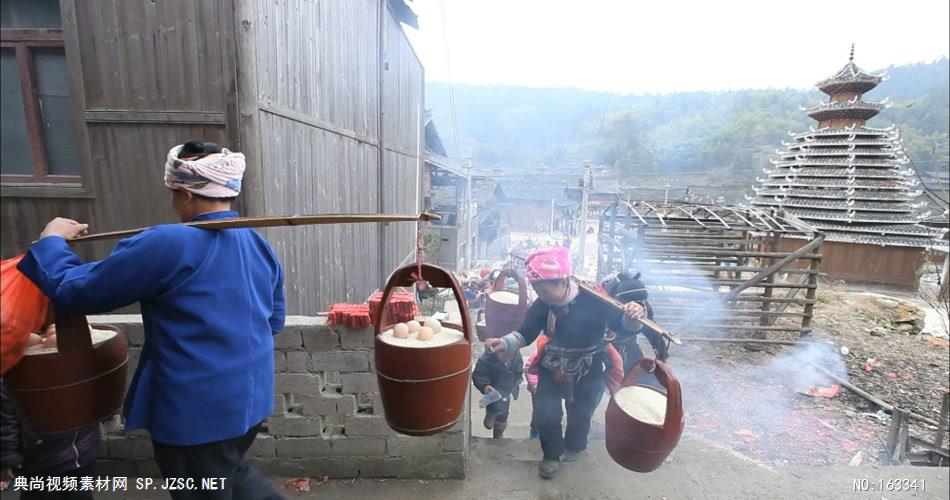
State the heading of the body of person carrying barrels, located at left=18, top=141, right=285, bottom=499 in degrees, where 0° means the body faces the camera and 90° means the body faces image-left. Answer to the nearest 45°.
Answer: approximately 135°

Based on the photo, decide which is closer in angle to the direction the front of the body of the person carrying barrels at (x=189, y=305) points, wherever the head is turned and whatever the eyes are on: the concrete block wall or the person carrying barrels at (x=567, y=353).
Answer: the concrete block wall

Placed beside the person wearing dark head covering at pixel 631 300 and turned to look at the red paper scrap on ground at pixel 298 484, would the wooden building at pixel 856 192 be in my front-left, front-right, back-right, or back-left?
back-right

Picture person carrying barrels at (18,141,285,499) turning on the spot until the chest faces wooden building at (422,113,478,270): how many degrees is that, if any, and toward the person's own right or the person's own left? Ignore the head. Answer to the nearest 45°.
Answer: approximately 90° to the person's own right

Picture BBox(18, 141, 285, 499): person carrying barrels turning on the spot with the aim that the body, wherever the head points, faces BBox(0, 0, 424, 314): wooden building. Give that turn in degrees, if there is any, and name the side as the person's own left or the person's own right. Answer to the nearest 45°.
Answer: approximately 45° to the person's own right

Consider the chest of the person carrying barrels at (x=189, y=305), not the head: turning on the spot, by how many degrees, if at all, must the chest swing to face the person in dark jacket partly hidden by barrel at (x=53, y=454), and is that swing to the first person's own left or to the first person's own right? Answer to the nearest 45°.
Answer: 0° — they already face them

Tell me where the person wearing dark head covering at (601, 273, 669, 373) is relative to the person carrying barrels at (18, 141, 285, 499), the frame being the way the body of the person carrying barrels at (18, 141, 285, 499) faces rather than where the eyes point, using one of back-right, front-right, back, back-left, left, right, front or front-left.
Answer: back-right

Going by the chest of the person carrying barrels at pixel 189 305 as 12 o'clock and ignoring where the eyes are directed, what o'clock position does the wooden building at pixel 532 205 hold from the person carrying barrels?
The wooden building is roughly at 3 o'clock from the person carrying barrels.

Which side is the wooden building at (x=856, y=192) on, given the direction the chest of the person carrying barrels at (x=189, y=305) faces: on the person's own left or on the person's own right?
on the person's own right
